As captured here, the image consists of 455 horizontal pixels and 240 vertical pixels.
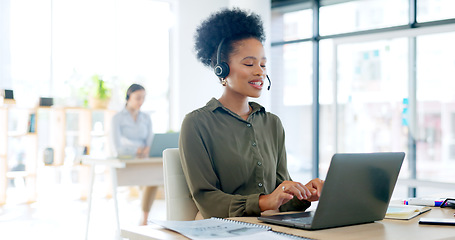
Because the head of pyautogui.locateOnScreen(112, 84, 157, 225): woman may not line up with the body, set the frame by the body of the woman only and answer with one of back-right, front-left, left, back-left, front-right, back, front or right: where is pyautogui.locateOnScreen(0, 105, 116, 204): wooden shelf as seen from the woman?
back

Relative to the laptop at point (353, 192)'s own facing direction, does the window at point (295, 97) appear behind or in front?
in front

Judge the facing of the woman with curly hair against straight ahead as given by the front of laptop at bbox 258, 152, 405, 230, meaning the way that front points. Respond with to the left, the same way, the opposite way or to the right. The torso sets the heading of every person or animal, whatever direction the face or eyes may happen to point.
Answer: the opposite way

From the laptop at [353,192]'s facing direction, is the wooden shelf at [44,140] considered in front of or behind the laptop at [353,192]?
in front

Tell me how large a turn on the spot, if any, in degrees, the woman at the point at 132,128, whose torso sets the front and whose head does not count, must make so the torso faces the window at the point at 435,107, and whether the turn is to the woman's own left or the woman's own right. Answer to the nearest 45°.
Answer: approximately 45° to the woman's own left

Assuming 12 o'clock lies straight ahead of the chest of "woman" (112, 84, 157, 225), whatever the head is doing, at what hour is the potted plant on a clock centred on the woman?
The potted plant is roughly at 7 o'clock from the woman.

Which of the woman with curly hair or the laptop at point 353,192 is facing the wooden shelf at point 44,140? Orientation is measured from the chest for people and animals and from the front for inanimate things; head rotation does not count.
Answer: the laptop

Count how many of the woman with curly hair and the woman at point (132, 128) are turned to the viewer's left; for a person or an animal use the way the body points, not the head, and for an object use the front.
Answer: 0

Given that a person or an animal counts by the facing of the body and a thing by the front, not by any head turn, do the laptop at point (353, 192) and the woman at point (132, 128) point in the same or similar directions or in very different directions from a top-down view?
very different directions

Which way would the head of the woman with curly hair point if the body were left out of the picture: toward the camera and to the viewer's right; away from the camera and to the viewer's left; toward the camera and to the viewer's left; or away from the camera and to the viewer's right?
toward the camera and to the viewer's right

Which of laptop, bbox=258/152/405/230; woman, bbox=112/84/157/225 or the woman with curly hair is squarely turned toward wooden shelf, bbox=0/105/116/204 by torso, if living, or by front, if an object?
the laptop

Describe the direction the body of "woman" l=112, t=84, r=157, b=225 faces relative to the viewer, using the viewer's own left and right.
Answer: facing the viewer and to the right of the viewer

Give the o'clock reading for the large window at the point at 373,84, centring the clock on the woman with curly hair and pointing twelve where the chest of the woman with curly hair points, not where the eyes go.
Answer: The large window is roughly at 8 o'clock from the woman with curly hair.
